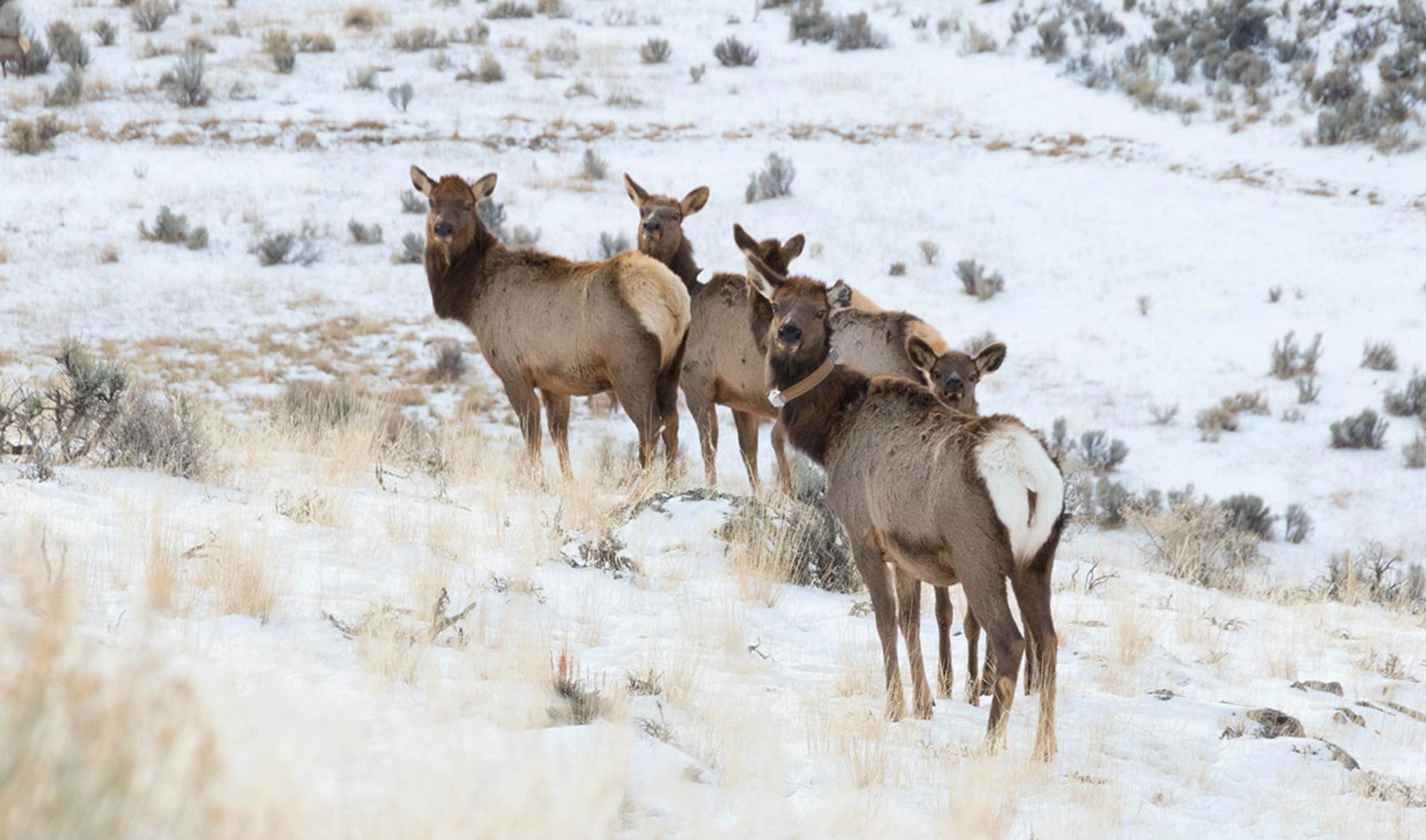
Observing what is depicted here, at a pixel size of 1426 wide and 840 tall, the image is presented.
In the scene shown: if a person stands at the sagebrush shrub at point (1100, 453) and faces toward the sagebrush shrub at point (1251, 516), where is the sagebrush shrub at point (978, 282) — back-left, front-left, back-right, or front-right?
back-left

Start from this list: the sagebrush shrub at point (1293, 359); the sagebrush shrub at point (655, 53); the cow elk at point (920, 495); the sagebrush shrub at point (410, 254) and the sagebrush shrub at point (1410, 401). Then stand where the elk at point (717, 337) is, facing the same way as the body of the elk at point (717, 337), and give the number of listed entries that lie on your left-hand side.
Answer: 1

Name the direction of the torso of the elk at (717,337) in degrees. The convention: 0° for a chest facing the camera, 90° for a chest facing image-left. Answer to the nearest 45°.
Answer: approximately 90°

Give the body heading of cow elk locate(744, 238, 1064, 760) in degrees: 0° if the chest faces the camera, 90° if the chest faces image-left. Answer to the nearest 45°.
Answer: approximately 135°

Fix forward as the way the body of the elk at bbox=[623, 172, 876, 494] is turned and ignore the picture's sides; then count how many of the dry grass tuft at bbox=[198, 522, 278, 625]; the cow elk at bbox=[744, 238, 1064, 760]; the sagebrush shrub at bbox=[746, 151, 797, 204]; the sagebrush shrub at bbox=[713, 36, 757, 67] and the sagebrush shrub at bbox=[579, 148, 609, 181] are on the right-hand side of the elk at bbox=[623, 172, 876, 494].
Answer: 3

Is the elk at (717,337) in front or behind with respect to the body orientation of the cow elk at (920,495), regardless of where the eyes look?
in front

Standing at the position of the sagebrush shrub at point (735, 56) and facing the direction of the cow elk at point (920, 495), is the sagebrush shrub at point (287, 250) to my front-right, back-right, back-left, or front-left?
front-right

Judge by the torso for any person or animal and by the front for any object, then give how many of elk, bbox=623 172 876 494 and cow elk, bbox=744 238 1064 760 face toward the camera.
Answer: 0

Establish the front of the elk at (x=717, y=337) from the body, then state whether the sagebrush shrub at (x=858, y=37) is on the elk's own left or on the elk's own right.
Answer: on the elk's own right

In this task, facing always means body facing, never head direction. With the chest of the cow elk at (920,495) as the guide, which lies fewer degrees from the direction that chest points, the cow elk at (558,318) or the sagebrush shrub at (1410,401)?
the cow elk

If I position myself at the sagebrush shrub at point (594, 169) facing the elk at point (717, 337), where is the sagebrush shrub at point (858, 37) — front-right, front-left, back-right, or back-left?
back-left

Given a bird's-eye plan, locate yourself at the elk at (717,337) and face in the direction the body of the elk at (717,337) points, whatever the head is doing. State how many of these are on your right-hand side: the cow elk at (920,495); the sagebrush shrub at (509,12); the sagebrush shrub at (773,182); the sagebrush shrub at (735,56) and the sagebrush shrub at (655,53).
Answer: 4

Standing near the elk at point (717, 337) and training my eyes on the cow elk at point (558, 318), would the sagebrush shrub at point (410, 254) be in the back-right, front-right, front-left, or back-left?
front-right

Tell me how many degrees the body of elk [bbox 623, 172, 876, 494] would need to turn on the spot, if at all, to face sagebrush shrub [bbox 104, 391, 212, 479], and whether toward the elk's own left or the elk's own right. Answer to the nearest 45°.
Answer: approximately 45° to the elk's own left

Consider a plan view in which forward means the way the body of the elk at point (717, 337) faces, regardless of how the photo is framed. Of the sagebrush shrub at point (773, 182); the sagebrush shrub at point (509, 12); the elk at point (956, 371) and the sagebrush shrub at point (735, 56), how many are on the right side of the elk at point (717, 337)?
3

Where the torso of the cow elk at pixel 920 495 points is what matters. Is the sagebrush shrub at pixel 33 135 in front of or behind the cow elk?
in front
